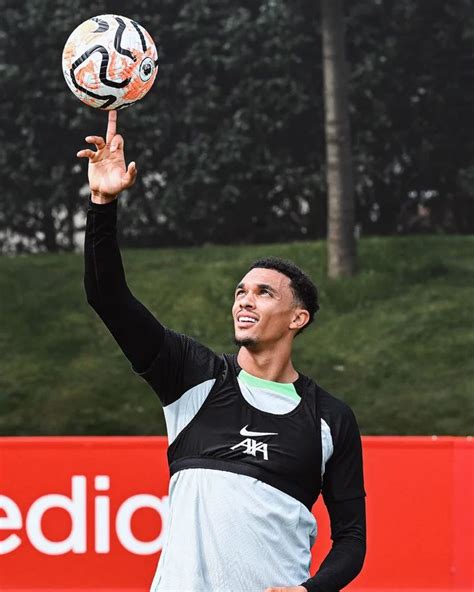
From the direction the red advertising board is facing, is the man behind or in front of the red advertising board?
in front

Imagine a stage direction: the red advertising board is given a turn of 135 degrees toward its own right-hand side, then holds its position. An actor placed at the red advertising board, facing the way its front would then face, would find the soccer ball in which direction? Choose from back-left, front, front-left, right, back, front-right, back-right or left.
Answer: back-left

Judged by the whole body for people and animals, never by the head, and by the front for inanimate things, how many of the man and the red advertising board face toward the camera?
2

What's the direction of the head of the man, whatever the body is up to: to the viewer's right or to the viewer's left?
to the viewer's left

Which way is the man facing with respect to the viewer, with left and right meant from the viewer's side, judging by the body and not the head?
facing the viewer

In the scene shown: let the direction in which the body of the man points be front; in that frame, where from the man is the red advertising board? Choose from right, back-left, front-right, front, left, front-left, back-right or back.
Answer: back

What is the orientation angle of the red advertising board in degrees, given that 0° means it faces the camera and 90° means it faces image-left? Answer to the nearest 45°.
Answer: approximately 0°
